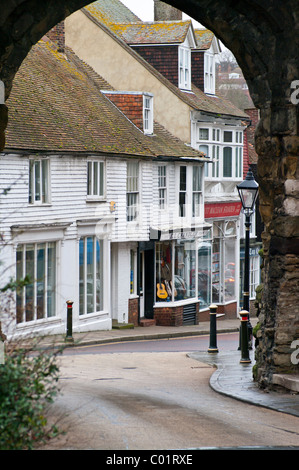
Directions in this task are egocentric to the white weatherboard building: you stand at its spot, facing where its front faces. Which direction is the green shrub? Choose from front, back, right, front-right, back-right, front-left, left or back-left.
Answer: front-right

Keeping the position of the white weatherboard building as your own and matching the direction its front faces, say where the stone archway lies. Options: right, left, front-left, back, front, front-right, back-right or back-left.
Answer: front-right

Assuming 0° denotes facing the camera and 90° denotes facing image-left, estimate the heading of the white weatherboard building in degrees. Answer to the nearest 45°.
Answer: approximately 315°
